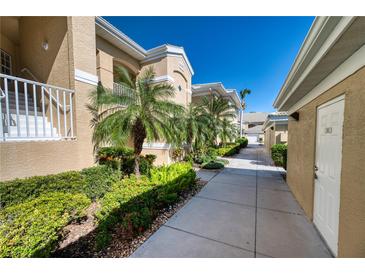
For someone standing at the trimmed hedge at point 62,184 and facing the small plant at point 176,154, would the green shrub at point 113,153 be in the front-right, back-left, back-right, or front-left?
front-left

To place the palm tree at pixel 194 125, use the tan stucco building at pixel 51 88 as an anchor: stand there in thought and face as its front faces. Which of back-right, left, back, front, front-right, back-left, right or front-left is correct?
front-left

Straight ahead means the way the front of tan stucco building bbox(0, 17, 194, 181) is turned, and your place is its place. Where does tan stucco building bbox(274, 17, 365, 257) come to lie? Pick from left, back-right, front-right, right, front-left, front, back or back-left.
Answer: front

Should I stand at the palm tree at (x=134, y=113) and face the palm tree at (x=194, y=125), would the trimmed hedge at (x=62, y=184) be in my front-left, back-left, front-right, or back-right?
back-left

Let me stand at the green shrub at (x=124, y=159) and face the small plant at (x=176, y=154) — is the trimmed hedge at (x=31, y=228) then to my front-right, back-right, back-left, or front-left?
back-right

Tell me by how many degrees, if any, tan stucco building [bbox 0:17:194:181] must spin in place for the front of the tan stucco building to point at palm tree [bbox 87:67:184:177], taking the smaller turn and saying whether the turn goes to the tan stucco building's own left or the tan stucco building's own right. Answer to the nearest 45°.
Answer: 0° — it already faces it

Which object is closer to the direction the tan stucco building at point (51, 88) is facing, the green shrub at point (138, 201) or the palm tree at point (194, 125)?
the green shrub

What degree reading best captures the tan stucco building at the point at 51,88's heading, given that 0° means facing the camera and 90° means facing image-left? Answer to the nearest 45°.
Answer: approximately 315°

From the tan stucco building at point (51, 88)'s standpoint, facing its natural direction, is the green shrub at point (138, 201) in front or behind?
in front
